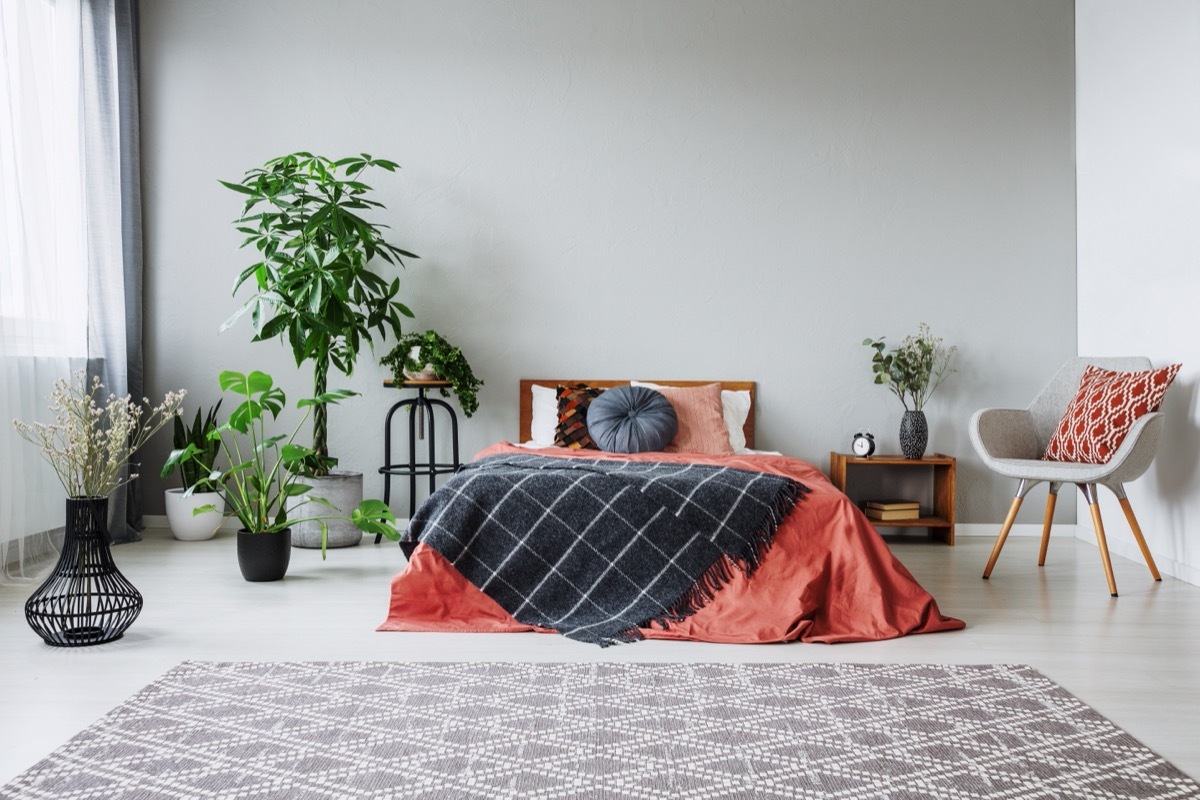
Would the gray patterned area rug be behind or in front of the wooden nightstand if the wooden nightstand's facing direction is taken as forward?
in front

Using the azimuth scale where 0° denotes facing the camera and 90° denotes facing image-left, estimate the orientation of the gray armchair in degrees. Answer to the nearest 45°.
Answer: approximately 45°

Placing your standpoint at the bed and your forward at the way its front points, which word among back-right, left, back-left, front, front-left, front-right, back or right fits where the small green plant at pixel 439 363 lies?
back-right

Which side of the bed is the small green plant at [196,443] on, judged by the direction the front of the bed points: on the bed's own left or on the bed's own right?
on the bed's own right

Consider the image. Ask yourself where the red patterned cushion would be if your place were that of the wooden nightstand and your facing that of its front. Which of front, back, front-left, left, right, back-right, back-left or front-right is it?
front-left

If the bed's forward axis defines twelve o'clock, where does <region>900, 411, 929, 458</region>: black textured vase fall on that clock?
The black textured vase is roughly at 7 o'clock from the bed.

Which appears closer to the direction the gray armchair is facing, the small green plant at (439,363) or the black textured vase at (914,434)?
the small green plant

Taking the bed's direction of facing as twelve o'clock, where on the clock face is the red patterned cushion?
The red patterned cushion is roughly at 8 o'clock from the bed.

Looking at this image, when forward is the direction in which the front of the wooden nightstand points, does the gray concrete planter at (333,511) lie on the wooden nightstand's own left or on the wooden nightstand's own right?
on the wooden nightstand's own right

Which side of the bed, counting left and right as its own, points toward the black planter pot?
right

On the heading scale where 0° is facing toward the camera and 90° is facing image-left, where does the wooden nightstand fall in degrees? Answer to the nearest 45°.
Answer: approximately 0°

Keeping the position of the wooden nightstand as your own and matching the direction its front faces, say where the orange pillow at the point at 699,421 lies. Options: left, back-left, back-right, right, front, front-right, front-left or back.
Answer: front-right
